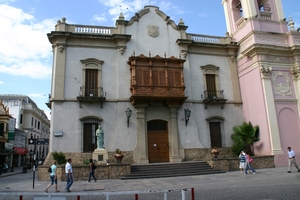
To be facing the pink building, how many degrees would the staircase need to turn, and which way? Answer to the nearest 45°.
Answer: approximately 90° to its left

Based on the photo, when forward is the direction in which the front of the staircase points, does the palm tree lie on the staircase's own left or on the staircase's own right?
on the staircase's own left

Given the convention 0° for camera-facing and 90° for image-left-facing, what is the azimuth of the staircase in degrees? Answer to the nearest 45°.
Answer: approximately 0°
